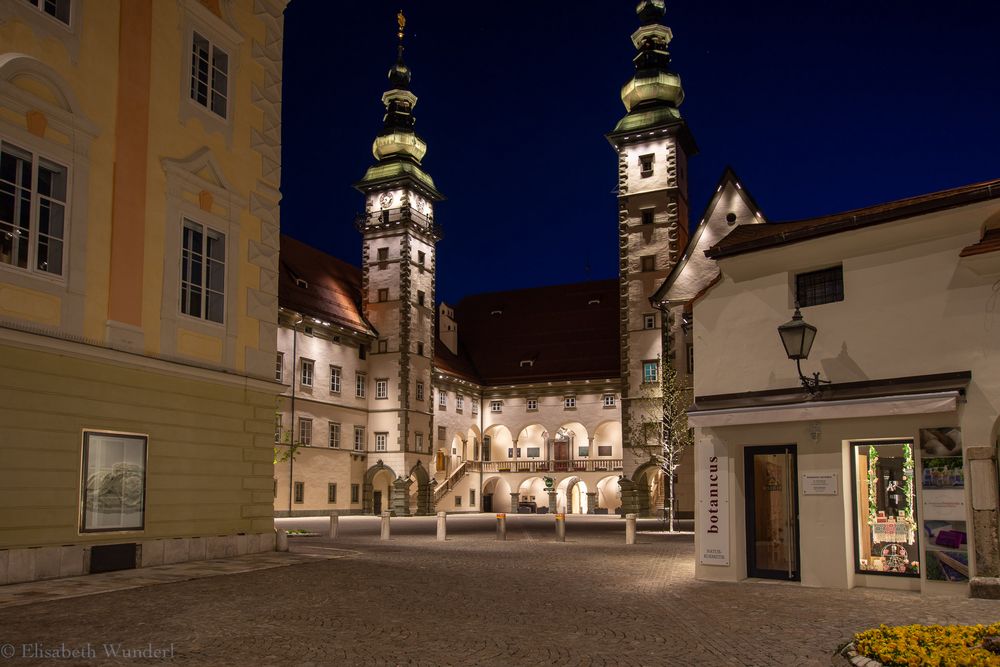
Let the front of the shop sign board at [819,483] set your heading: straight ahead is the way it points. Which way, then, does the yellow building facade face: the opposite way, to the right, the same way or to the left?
to the left

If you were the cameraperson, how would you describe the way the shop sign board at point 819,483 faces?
facing the viewer

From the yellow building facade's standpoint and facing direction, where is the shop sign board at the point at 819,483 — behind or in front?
in front

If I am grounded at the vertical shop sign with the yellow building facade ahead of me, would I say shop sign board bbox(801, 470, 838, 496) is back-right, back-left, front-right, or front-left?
back-left

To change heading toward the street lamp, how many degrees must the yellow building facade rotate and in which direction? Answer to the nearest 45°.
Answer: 0° — it already faces it

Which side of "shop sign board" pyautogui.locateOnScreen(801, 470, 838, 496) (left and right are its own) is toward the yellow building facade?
right

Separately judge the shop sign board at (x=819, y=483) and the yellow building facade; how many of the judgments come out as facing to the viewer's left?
0

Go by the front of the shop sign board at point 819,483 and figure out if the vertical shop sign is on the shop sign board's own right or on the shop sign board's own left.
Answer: on the shop sign board's own right

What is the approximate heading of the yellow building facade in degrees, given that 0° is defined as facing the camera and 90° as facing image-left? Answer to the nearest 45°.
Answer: approximately 315°

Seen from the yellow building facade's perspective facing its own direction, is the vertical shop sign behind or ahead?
ahead
